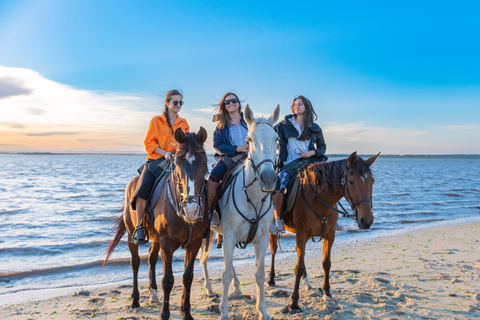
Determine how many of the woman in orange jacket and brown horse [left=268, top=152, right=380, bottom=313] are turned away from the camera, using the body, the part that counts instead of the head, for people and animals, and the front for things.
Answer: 0

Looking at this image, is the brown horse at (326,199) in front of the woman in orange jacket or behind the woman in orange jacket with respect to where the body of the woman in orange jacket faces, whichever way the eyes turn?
in front

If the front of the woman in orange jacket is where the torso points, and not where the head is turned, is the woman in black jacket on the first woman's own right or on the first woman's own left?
on the first woman's own left

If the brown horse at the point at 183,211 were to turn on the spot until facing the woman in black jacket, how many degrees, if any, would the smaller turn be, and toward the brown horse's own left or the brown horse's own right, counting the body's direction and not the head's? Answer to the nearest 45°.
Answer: approximately 90° to the brown horse's own left

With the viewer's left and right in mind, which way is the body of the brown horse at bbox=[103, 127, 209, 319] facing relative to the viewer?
facing the viewer and to the right of the viewer

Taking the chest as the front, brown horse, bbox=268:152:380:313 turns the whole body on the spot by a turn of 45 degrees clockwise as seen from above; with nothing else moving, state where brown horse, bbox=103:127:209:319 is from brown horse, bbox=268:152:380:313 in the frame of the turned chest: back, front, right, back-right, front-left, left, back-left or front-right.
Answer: front-right

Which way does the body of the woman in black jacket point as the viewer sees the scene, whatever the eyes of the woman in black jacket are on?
toward the camera

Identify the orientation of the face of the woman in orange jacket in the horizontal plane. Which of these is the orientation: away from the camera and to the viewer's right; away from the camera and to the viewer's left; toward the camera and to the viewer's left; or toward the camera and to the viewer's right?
toward the camera and to the viewer's right

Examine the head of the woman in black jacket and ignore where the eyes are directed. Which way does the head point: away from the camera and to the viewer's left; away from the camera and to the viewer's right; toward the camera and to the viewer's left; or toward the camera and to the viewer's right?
toward the camera and to the viewer's left

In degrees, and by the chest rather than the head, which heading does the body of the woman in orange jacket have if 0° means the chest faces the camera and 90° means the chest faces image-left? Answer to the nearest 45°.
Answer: approximately 315°

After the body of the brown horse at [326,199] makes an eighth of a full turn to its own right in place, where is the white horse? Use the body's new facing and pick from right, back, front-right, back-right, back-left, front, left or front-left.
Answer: front-right

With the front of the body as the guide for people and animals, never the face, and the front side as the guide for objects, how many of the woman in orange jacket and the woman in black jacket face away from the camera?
0
